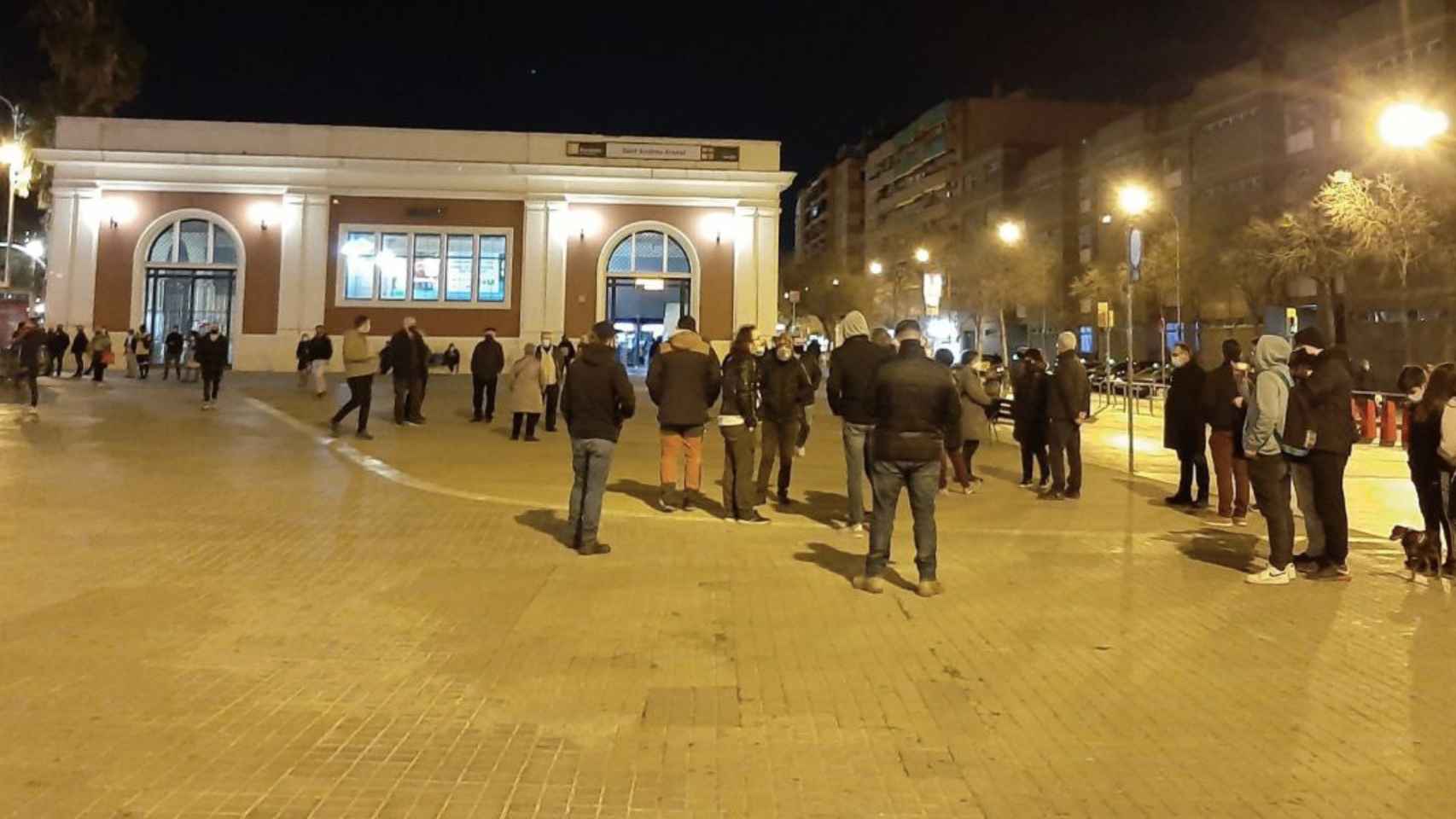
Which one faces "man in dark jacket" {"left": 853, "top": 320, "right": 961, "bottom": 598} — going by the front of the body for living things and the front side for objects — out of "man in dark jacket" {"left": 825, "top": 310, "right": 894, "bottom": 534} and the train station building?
the train station building

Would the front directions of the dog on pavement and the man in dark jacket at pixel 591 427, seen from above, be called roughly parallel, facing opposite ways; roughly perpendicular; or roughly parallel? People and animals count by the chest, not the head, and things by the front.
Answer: roughly perpendicular

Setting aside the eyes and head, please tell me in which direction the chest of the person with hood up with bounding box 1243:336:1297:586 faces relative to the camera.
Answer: to the viewer's left

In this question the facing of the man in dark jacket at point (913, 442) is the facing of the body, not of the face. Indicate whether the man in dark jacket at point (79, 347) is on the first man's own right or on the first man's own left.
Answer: on the first man's own left

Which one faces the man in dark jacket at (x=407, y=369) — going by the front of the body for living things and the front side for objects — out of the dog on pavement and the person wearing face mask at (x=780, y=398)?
the dog on pavement

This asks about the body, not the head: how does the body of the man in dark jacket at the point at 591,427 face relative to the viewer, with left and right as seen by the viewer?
facing away from the viewer and to the right of the viewer

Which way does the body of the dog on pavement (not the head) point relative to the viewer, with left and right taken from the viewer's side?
facing to the left of the viewer

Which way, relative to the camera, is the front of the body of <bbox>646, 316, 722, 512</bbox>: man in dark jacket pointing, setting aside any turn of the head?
away from the camera

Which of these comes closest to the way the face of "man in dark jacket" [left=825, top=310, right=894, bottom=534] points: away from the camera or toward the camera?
away from the camera

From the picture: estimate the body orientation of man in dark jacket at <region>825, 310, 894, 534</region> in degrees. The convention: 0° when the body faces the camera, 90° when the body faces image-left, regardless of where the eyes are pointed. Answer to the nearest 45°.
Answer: approximately 180°

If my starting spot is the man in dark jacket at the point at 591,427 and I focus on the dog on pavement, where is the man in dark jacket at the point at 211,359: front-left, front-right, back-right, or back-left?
back-left

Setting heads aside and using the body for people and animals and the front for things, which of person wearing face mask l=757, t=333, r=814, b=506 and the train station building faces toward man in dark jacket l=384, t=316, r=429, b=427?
the train station building

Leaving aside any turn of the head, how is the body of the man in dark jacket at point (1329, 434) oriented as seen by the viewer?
to the viewer's left

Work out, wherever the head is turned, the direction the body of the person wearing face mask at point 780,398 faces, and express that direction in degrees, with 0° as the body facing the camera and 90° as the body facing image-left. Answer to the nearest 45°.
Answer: approximately 0°
